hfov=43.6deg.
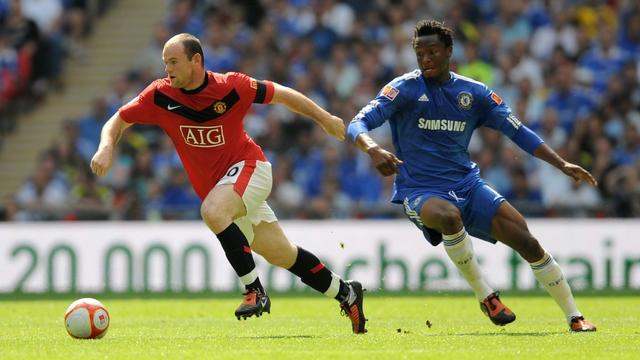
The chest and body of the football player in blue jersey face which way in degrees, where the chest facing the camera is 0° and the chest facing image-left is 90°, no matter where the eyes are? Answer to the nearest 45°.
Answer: approximately 0°

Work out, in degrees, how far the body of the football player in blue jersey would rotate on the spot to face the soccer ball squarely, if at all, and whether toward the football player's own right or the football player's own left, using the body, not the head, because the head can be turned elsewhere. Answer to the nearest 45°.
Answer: approximately 45° to the football player's own right

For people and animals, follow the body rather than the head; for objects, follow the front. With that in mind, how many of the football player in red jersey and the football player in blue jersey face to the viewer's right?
0

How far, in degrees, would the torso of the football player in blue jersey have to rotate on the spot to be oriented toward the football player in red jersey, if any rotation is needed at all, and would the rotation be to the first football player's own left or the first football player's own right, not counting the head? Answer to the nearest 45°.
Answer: approximately 90° to the first football player's own right

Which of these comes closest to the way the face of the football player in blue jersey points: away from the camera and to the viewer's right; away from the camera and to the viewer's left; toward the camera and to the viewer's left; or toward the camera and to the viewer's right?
toward the camera and to the viewer's left

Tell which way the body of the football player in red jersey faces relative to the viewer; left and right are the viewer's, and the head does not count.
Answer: facing the viewer and to the left of the viewer

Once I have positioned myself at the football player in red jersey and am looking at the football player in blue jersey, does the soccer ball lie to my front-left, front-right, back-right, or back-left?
back-right
